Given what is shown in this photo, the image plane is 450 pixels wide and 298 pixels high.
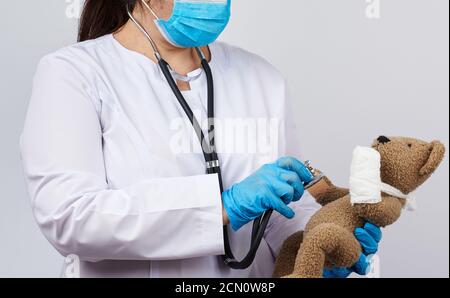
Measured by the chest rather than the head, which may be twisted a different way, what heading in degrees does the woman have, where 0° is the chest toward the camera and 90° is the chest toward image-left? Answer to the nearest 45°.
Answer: approximately 315°
